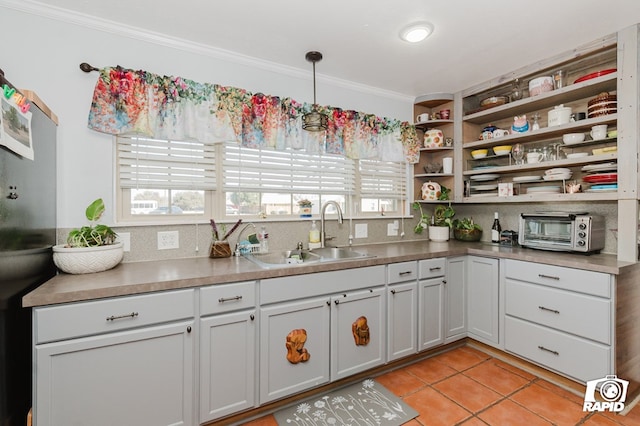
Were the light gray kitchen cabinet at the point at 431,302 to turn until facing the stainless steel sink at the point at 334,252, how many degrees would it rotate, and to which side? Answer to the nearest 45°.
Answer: approximately 135° to its right

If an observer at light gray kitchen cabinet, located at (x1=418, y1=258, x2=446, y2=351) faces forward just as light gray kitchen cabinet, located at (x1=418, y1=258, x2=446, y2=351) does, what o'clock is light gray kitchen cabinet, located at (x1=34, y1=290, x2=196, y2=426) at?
light gray kitchen cabinet, located at (x1=34, y1=290, x2=196, y2=426) is roughly at 3 o'clock from light gray kitchen cabinet, located at (x1=418, y1=258, x2=446, y2=351).

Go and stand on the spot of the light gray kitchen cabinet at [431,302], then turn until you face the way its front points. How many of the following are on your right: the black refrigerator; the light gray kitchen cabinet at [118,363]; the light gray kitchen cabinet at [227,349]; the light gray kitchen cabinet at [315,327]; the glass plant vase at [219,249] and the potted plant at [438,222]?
5

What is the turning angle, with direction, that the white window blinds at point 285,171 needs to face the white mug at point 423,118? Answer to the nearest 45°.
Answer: approximately 45° to its left

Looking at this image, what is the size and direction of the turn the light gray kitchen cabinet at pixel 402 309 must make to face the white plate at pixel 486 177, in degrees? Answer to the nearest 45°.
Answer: approximately 90° to its left

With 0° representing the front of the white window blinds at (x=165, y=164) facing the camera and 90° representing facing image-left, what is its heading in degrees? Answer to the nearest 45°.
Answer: approximately 0°

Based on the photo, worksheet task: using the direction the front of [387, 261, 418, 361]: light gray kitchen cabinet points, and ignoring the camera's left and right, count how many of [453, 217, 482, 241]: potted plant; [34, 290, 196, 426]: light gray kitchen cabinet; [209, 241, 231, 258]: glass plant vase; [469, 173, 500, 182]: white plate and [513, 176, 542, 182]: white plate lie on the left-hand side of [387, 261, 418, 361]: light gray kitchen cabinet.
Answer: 3

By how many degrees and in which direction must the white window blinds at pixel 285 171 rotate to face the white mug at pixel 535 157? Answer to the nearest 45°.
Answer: approximately 45° to its left

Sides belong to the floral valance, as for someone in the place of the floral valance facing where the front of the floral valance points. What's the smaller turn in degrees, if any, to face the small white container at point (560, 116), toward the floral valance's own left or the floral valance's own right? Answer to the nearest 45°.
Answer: approximately 45° to the floral valance's own left

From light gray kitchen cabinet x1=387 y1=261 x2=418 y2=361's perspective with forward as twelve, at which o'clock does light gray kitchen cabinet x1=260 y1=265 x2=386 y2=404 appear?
light gray kitchen cabinet x1=260 y1=265 x2=386 y2=404 is roughly at 3 o'clock from light gray kitchen cabinet x1=387 y1=261 x2=418 y2=361.
